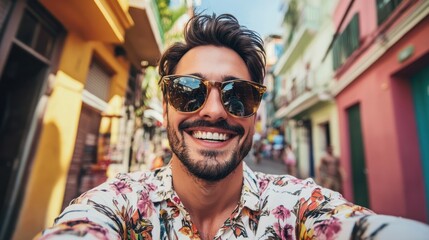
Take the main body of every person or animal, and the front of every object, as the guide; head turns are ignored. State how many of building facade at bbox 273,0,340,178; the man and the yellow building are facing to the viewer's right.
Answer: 1

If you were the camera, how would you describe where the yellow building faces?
facing to the right of the viewer

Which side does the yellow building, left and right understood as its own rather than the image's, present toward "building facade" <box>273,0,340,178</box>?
left

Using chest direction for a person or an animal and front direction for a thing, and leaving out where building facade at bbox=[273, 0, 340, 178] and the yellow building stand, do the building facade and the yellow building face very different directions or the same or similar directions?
very different directions

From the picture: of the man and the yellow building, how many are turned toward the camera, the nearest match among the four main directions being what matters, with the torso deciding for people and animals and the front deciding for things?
1

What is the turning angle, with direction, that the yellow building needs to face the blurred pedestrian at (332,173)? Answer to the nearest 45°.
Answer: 0° — it already faces them

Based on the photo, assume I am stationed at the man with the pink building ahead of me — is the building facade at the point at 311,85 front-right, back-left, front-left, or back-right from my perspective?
front-left

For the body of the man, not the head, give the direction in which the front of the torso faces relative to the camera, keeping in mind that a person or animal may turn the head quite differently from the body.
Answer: toward the camera

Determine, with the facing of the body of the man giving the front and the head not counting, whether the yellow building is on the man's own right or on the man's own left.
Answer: on the man's own right

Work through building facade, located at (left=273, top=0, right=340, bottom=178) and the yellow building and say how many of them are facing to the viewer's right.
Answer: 1

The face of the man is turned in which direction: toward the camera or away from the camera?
toward the camera

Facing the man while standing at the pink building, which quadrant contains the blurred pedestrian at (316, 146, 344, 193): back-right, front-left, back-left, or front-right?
back-right

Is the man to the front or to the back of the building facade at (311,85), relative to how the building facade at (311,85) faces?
to the front

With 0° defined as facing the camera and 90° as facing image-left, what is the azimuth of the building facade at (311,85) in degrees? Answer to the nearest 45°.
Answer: approximately 45°
